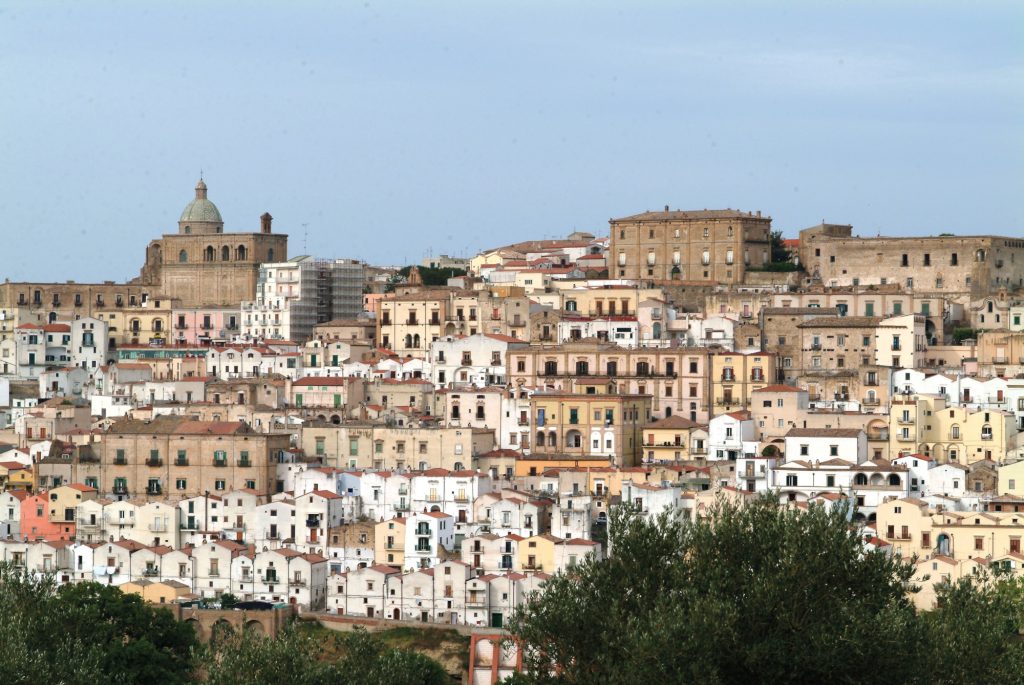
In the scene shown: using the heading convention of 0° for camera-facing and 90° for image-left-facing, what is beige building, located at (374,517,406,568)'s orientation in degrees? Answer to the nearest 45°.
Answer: approximately 0°

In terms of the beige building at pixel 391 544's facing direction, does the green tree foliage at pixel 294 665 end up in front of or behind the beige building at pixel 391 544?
in front

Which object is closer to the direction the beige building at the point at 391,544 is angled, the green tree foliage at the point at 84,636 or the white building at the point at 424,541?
the green tree foliage

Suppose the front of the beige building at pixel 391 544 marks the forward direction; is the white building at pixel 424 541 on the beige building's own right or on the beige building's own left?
on the beige building's own left

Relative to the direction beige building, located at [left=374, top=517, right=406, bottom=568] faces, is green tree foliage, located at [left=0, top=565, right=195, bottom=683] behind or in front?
in front

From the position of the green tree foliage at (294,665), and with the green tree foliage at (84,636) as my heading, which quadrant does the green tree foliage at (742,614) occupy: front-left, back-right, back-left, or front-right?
back-right

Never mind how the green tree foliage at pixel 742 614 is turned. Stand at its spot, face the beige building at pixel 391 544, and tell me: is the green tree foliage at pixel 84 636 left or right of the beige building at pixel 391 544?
left

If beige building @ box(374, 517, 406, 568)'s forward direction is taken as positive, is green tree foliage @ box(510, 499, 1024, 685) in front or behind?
in front

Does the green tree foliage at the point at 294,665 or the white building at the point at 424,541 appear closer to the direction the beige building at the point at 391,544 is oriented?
the green tree foliage
